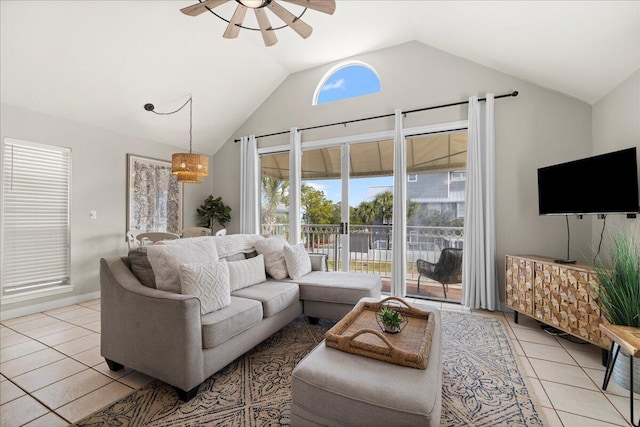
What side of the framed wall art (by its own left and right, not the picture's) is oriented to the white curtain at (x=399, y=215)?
front

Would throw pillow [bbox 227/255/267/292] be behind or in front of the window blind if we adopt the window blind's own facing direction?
in front

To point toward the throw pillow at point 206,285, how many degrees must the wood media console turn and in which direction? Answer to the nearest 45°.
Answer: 0° — it already faces it

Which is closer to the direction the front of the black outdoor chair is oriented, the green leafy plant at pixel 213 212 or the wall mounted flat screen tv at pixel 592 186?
the green leafy plant

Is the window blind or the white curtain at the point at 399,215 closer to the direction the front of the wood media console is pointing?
the window blind

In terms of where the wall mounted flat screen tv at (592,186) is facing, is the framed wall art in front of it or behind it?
in front

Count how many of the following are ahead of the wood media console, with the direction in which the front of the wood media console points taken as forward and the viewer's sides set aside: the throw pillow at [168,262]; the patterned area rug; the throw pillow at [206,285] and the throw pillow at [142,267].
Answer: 4

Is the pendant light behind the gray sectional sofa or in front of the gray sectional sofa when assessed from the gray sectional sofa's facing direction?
behind

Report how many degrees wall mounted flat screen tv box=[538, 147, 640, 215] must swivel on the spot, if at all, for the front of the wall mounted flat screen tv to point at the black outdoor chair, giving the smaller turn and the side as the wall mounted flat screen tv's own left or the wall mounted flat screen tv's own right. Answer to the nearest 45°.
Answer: approximately 45° to the wall mounted flat screen tv's own right

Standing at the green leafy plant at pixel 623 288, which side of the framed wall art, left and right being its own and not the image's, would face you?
front

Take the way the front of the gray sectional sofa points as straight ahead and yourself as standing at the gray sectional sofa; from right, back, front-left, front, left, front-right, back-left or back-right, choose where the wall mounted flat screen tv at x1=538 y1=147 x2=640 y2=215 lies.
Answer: front-left

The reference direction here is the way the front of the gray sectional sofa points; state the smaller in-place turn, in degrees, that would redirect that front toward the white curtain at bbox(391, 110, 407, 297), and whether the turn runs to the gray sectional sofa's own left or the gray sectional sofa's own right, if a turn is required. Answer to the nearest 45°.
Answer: approximately 90° to the gray sectional sofa's own left

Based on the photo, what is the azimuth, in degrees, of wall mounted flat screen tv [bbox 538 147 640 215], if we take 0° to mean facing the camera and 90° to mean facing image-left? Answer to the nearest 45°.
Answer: approximately 45°
